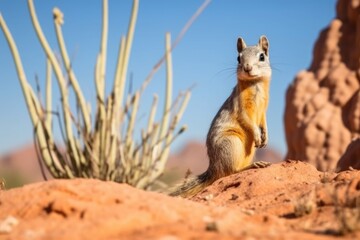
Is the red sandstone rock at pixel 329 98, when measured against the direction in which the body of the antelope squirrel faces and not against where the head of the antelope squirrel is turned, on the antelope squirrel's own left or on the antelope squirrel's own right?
on the antelope squirrel's own left

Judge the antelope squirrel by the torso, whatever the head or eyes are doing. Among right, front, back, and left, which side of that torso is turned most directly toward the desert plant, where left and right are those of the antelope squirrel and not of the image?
right

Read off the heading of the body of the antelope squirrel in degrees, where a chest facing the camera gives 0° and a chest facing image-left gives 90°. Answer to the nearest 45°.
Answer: approximately 315°
